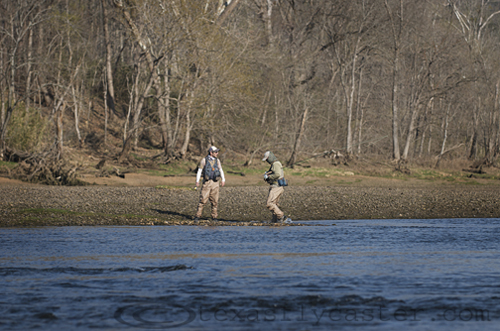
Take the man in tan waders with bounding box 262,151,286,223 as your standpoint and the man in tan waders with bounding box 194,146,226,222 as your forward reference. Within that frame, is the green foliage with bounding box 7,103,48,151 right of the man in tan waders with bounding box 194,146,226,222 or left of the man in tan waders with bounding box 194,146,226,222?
right

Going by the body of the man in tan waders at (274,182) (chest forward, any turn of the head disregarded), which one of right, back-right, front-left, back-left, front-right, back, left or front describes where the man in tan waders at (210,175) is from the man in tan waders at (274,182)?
front

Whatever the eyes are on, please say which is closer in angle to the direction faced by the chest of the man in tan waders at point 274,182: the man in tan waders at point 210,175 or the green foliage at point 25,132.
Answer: the man in tan waders

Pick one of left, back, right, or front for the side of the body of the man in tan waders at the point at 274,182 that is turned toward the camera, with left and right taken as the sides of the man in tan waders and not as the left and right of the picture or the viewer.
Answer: left

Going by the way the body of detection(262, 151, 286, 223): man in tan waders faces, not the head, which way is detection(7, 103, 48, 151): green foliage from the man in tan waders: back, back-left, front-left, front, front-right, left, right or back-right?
front-right
